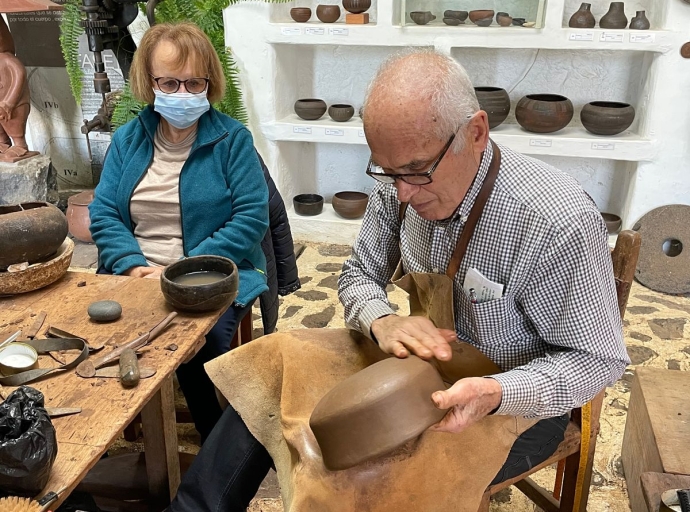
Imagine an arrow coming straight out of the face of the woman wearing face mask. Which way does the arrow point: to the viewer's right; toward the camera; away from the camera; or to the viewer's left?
toward the camera

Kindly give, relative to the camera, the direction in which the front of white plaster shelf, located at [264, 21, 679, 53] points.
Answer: facing the viewer

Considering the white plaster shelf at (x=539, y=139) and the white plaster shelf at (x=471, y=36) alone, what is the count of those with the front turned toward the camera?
2

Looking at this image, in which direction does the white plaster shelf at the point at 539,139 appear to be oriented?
toward the camera

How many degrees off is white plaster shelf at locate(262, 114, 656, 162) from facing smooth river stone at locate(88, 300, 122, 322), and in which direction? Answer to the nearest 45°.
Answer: approximately 45° to its right

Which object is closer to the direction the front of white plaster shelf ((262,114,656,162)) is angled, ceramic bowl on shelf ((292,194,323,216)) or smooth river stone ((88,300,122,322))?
the smooth river stone

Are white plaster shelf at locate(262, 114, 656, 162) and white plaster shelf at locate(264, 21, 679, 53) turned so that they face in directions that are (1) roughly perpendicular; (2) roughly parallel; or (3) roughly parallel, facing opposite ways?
roughly parallel

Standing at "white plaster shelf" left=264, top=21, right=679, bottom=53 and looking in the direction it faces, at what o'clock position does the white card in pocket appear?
The white card in pocket is roughly at 12 o'clock from the white plaster shelf.

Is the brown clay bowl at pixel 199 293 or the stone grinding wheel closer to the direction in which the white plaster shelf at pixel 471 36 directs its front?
the brown clay bowl
